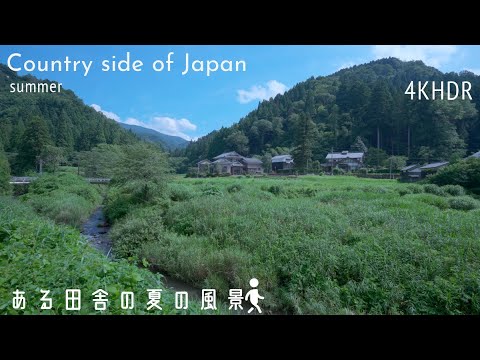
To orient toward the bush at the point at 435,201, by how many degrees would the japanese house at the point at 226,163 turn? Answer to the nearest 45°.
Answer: approximately 45° to its left

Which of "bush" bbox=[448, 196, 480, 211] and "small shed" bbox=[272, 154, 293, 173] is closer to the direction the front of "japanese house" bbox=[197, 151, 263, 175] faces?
the bush

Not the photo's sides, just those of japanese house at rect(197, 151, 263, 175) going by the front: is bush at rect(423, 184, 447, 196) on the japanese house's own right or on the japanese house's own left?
on the japanese house's own left

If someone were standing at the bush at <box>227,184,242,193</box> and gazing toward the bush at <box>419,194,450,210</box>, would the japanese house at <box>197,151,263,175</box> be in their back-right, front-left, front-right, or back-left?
back-left

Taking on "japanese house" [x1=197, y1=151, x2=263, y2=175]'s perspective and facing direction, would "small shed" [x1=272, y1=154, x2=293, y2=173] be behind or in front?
behind

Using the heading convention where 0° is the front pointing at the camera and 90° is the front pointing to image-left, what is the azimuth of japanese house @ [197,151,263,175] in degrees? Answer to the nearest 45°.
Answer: approximately 0°

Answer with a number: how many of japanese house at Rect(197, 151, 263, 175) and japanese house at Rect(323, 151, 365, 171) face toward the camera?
2

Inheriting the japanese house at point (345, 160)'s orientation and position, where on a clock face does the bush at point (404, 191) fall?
The bush is roughly at 11 o'clock from the japanese house.
